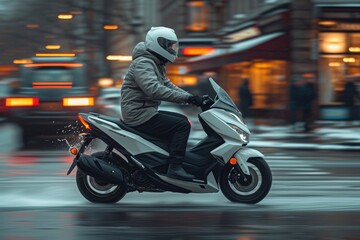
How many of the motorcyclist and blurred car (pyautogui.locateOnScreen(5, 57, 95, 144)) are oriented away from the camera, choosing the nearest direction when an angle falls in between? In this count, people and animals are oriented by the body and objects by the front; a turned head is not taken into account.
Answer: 1

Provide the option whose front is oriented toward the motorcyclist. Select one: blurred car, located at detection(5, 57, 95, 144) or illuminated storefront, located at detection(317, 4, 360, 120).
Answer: the illuminated storefront

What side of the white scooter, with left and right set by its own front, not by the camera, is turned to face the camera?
right

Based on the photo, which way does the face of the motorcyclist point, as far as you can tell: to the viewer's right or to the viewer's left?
to the viewer's right

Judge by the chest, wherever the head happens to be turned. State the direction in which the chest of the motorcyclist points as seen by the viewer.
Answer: to the viewer's right

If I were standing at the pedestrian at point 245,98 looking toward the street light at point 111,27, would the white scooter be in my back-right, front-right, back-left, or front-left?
back-left

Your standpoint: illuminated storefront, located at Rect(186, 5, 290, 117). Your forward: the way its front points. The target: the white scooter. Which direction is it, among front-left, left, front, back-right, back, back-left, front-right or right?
front-left

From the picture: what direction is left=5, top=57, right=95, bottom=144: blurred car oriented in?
away from the camera

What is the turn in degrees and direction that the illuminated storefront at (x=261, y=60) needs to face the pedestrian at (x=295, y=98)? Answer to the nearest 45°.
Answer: approximately 45° to its left
